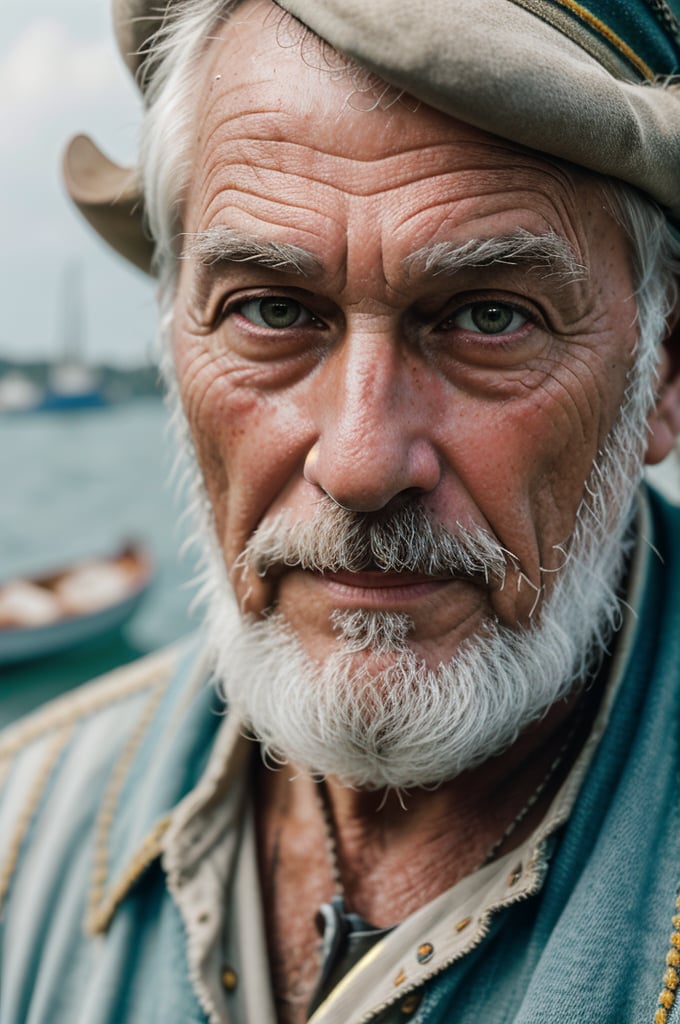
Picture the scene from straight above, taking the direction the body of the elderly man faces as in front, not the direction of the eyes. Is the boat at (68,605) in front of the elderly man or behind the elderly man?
behind

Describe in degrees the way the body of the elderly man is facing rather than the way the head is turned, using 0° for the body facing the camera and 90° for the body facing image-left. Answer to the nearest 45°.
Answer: approximately 0°
